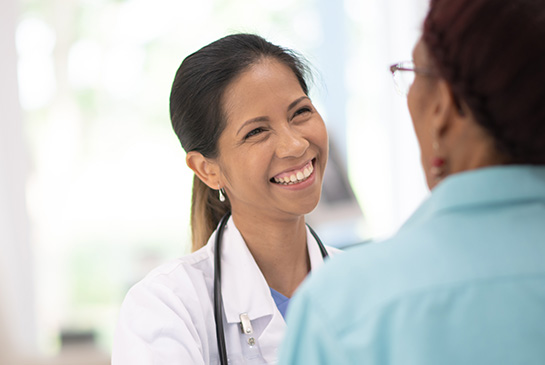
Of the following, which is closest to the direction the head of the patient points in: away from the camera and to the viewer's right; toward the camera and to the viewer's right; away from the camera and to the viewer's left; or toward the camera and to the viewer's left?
away from the camera and to the viewer's left

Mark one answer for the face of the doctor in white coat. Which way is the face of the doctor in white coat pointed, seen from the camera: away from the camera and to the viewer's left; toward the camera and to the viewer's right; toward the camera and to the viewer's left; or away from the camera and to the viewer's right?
toward the camera and to the viewer's right

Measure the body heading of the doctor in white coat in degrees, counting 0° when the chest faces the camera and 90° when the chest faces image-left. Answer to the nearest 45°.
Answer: approximately 315°
